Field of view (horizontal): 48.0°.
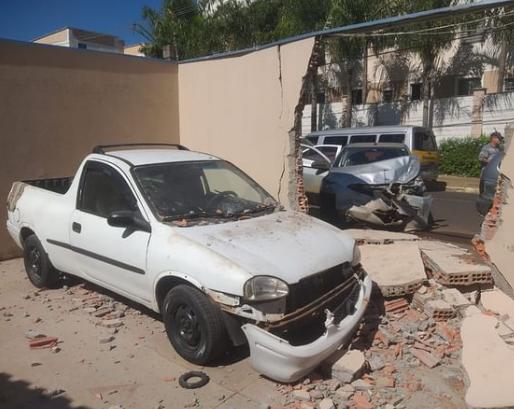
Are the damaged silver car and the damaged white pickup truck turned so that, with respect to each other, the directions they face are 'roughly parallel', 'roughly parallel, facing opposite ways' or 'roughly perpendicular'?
roughly parallel

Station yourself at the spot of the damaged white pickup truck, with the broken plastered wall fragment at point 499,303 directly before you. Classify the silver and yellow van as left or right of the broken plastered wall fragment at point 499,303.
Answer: left

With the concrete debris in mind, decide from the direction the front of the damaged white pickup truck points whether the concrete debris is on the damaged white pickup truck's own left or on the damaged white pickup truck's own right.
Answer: on the damaged white pickup truck's own left

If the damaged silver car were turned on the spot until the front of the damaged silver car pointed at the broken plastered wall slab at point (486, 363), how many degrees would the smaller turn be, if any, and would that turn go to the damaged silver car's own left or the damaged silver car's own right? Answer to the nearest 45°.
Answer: approximately 45° to the damaged silver car's own right

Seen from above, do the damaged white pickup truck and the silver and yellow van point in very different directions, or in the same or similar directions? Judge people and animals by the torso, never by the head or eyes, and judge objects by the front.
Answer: very different directions

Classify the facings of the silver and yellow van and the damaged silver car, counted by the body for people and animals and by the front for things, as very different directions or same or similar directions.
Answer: very different directions

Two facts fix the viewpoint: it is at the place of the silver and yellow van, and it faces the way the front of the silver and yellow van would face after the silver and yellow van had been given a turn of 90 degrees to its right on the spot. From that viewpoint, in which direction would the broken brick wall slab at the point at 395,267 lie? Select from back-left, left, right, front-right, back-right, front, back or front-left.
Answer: back-right

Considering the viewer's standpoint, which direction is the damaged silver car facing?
facing the viewer and to the right of the viewer

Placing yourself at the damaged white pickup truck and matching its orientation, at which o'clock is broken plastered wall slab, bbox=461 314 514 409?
The broken plastered wall slab is roughly at 11 o'clock from the damaged white pickup truck.

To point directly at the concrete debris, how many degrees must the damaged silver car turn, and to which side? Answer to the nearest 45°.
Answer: approximately 45° to its right

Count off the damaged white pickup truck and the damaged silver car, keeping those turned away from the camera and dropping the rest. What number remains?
0

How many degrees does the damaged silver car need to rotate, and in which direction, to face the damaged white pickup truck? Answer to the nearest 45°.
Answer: approximately 45° to its right

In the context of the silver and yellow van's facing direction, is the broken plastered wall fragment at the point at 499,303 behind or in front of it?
behind

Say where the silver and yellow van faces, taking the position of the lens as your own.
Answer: facing away from the viewer and to the left of the viewer
